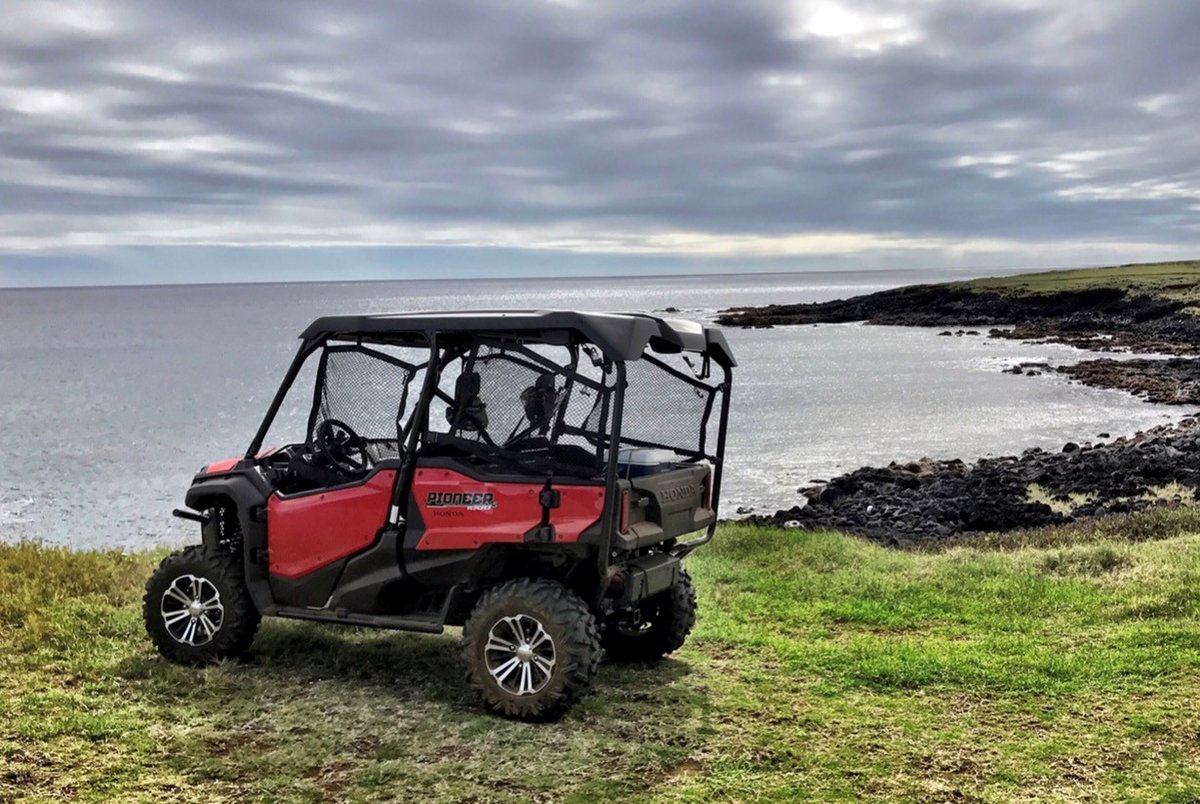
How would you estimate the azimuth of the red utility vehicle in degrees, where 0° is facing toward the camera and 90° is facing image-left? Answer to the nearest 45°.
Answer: approximately 135°
